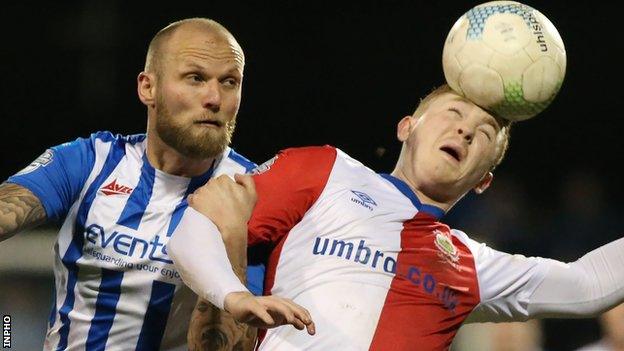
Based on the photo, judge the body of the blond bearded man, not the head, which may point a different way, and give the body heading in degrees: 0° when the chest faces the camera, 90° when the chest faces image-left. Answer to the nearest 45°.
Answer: approximately 315°

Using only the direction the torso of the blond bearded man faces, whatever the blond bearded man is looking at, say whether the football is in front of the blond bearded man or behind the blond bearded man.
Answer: in front

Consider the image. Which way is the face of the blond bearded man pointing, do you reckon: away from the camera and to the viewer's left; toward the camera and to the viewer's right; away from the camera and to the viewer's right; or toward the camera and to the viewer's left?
toward the camera and to the viewer's right
